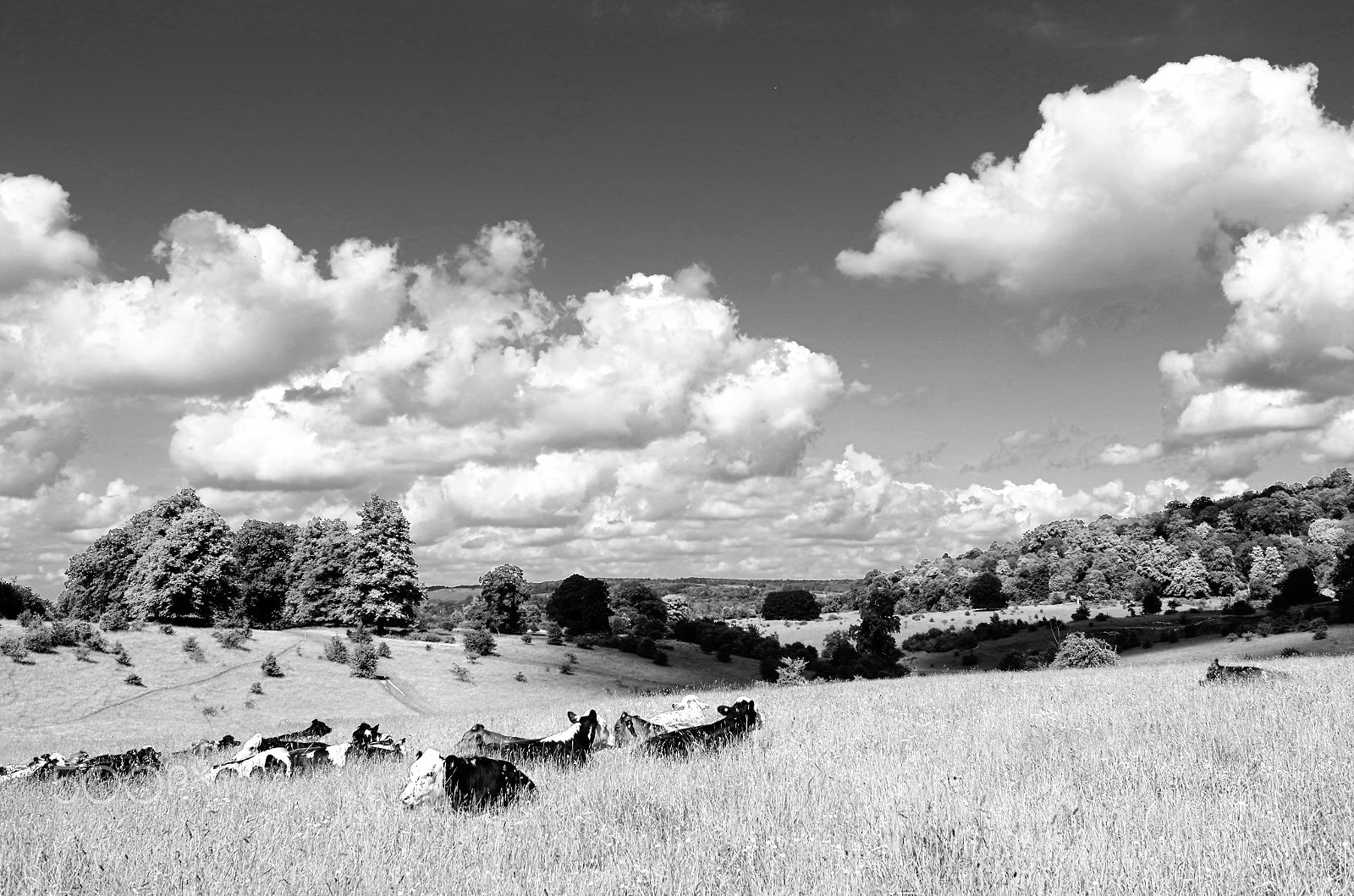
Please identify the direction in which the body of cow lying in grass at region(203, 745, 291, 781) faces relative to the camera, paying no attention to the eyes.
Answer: to the viewer's left

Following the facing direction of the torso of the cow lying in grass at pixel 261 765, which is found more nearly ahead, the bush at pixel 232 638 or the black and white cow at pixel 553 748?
the bush

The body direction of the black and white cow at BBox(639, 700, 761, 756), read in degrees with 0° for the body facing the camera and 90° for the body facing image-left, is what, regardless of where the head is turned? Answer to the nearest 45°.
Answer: approximately 270°

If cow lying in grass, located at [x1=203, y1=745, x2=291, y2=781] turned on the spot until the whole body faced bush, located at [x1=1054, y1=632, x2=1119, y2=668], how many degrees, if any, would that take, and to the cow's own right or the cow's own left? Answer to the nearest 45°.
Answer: approximately 135° to the cow's own right

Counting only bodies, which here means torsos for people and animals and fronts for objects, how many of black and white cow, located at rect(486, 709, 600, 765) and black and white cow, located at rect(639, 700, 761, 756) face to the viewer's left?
0

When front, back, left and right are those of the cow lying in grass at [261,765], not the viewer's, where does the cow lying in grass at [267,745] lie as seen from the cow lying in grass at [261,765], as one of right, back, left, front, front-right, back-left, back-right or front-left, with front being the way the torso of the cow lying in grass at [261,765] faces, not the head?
right

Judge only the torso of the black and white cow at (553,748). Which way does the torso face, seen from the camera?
to the viewer's right

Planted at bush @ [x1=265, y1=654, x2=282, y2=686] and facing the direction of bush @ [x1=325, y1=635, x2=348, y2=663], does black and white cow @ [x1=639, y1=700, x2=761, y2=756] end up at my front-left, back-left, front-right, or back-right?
back-right
